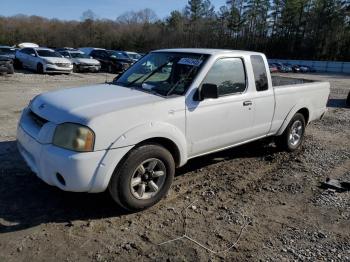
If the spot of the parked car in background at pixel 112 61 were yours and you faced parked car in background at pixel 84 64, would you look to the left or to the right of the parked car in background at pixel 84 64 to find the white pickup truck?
left

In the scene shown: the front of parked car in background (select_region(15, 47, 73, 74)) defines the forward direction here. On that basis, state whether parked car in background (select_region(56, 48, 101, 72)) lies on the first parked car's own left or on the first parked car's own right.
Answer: on the first parked car's own left

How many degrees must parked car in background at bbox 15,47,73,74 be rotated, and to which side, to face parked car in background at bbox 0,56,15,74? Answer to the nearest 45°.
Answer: approximately 90° to its right

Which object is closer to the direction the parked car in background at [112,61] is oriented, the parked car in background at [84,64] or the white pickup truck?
the white pickup truck

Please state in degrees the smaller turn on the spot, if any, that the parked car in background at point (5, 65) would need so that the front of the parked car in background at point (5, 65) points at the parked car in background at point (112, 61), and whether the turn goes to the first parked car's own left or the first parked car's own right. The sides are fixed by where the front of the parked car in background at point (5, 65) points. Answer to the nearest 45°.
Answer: approximately 90° to the first parked car's own left

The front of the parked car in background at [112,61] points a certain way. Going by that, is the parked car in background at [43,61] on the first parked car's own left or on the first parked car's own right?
on the first parked car's own right

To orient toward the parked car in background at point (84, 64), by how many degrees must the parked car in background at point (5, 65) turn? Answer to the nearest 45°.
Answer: approximately 90° to its left

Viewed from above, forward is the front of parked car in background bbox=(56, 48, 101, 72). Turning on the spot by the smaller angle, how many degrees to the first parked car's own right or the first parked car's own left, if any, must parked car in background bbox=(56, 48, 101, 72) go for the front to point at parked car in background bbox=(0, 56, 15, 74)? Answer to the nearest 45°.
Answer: approximately 90° to the first parked car's own right

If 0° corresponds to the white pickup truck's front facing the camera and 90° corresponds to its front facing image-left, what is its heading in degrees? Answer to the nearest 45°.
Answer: approximately 45°
